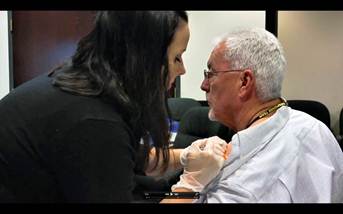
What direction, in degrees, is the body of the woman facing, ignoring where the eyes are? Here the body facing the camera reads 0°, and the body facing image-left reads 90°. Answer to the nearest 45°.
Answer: approximately 270°

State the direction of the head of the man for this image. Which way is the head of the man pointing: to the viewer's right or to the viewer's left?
to the viewer's left
